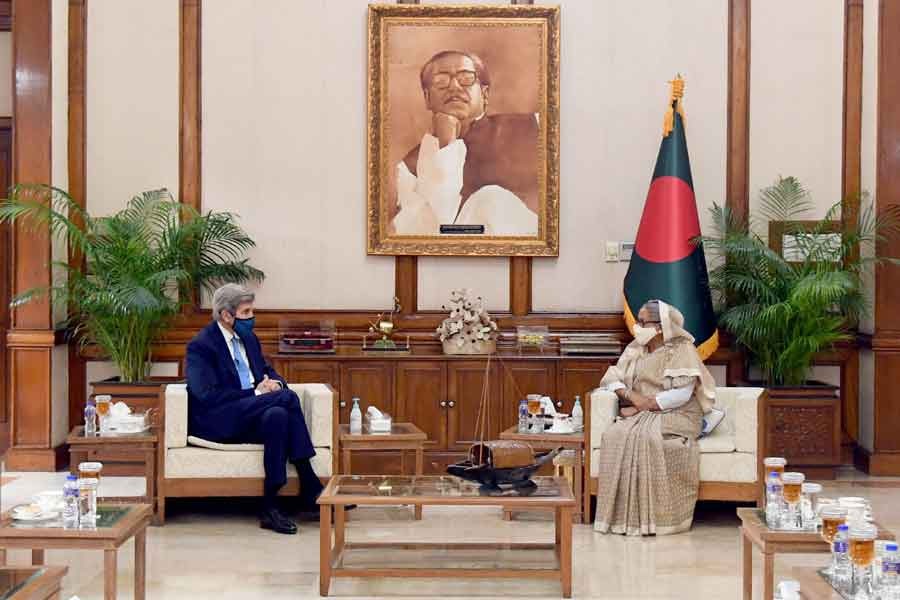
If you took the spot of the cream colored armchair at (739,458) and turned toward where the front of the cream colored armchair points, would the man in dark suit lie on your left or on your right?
on your right

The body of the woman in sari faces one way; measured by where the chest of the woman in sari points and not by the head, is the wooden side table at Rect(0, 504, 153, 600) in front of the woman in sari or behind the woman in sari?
in front

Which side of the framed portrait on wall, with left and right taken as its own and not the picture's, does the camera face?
front

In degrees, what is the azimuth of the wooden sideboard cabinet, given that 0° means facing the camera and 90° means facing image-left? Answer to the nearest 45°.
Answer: approximately 0°

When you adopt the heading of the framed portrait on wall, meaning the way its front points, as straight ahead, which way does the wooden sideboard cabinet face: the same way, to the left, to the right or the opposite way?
the same way

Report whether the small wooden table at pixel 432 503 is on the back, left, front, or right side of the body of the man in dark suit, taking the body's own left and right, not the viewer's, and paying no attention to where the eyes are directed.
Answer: front

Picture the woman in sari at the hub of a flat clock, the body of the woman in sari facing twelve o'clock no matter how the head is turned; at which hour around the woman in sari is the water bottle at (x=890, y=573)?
The water bottle is roughly at 10 o'clock from the woman in sari.

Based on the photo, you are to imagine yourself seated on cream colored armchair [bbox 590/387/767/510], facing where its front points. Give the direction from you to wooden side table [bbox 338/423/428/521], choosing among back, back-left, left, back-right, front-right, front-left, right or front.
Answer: right

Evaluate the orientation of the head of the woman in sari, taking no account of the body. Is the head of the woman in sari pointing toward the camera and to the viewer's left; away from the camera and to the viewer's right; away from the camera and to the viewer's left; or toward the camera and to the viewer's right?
toward the camera and to the viewer's left

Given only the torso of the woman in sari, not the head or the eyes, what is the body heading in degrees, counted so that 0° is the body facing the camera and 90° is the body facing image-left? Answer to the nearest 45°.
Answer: approximately 45°

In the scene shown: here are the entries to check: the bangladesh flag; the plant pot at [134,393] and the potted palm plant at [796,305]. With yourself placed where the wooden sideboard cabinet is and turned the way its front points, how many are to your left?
2

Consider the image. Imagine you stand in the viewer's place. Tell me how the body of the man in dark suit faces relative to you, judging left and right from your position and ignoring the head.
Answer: facing the viewer and to the right of the viewer

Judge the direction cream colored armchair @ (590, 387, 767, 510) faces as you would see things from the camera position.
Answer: facing the viewer

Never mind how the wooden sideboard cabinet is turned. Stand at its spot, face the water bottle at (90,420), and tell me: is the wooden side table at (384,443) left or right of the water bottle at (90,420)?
left
